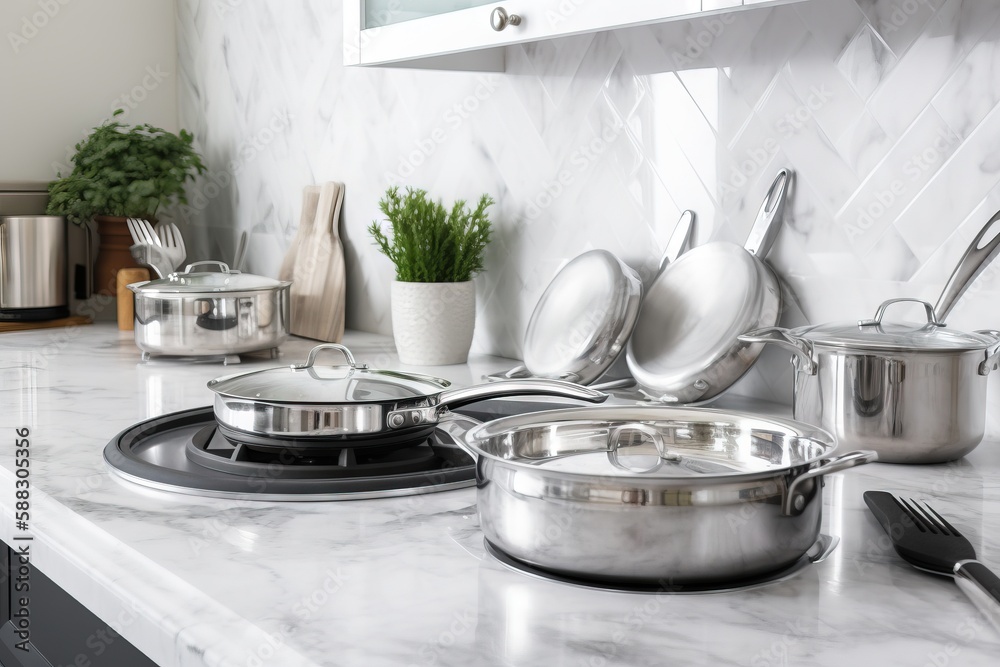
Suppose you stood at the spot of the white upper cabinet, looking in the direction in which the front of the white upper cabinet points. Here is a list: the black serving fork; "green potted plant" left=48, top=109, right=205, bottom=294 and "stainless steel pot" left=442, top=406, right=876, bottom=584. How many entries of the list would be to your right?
1

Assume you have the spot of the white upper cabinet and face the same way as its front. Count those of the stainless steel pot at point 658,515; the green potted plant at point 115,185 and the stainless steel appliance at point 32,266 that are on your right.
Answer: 2

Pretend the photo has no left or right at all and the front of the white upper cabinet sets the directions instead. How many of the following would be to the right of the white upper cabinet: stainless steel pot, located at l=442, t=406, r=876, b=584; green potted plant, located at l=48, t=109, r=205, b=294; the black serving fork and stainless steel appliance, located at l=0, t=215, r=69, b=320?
2

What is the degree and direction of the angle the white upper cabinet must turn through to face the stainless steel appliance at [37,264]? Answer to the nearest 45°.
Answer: approximately 90° to its right

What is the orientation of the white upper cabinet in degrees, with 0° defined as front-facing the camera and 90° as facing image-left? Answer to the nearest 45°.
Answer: approximately 45°

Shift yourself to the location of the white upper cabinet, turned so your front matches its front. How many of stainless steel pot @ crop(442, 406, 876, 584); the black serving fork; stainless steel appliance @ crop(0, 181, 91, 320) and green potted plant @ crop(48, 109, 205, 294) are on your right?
2

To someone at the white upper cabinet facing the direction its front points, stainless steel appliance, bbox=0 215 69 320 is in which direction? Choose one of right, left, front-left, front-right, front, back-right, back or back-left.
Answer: right

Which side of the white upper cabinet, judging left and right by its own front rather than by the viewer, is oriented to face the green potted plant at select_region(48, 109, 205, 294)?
right

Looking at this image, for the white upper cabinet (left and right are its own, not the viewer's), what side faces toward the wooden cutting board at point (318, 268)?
right
